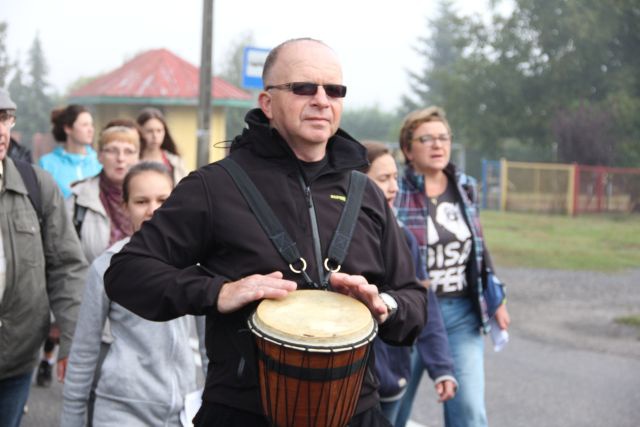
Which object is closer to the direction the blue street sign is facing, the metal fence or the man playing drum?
the man playing drum

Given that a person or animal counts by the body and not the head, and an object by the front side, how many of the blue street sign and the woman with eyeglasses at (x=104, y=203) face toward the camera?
2

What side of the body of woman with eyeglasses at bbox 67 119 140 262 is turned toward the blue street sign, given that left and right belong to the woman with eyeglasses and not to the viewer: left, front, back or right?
back

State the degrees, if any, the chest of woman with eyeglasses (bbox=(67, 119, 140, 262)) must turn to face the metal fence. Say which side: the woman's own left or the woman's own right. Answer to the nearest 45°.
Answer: approximately 135° to the woman's own left

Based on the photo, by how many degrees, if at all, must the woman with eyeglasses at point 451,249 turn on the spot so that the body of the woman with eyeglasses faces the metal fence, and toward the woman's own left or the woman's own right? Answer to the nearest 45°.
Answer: approximately 135° to the woman's own left

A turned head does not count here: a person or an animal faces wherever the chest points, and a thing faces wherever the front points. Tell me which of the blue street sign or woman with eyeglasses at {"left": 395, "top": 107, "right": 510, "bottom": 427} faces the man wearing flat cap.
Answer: the blue street sign

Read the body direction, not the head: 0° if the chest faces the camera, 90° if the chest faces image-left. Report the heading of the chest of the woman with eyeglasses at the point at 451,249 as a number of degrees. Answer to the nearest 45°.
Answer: approximately 315°

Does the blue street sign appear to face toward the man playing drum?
yes

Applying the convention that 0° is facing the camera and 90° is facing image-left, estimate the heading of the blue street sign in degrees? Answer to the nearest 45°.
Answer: approximately 0°
